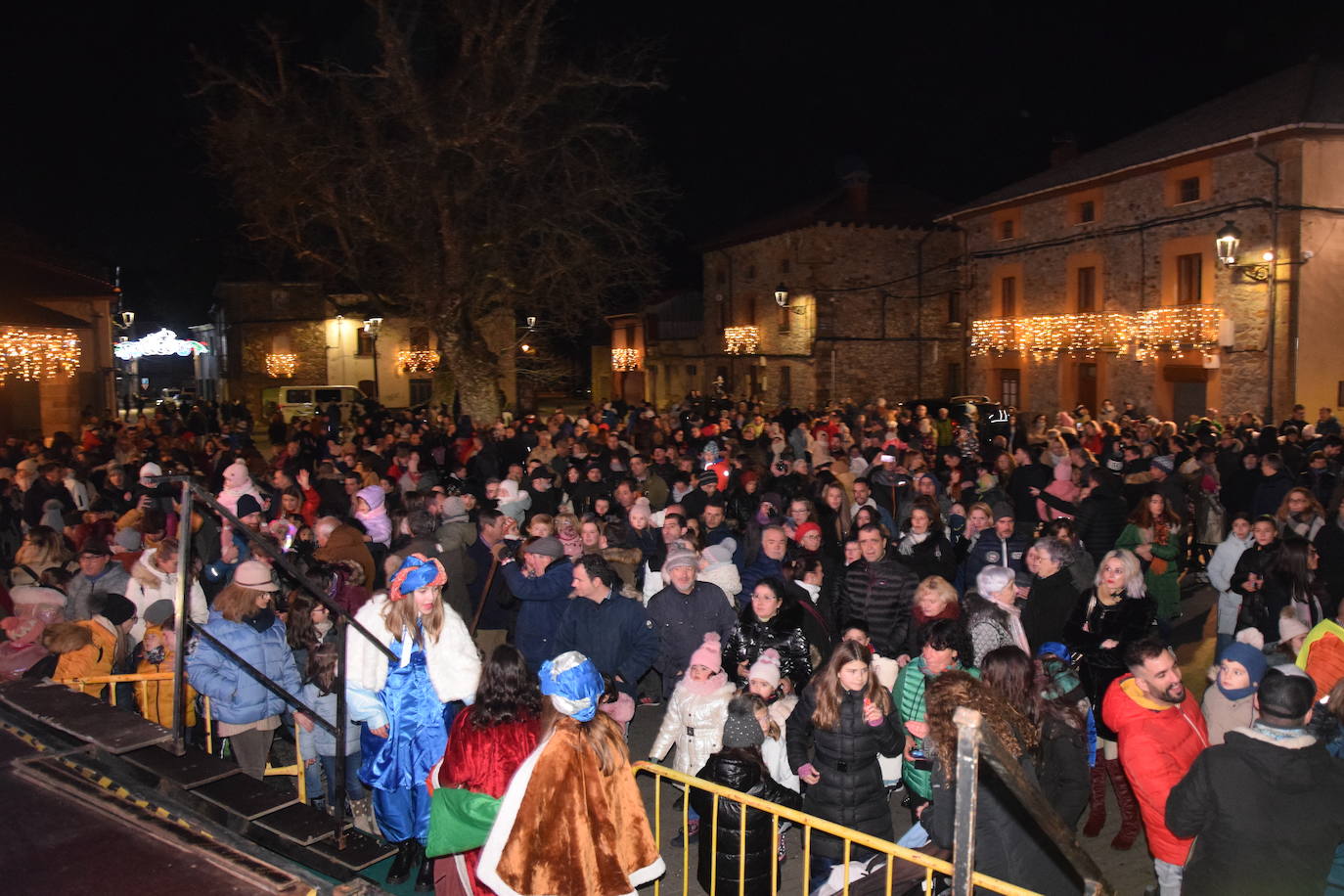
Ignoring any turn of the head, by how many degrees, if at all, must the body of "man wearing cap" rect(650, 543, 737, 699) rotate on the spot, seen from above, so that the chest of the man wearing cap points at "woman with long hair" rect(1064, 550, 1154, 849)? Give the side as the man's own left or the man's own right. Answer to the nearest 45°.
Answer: approximately 90° to the man's own left

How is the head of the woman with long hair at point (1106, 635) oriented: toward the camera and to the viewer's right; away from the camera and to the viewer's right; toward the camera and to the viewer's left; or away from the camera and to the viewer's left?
toward the camera and to the viewer's left

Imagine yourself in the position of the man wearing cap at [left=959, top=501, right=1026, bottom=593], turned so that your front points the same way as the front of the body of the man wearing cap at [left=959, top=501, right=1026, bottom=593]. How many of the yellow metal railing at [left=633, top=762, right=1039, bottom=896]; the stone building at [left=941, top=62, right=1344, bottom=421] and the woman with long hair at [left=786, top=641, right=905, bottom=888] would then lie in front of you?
2

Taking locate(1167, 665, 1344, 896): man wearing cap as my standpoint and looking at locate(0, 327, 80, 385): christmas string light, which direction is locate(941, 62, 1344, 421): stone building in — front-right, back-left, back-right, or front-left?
front-right

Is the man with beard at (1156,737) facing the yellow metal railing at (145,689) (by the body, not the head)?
no

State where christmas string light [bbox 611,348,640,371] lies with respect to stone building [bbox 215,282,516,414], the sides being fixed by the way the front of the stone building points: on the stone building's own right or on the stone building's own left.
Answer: on the stone building's own left

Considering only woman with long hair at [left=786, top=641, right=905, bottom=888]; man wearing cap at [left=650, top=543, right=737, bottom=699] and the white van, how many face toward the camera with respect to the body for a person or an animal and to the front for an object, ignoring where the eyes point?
2

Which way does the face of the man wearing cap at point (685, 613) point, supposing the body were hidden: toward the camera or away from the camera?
toward the camera

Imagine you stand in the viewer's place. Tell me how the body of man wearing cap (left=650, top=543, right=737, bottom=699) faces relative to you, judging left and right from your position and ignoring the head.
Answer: facing the viewer

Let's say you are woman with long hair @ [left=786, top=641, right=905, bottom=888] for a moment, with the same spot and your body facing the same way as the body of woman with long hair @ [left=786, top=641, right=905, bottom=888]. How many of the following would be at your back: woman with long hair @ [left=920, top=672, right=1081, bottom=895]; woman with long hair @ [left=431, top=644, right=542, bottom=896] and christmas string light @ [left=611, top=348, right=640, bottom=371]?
1

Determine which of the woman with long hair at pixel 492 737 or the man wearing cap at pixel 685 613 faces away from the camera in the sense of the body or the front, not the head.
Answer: the woman with long hair

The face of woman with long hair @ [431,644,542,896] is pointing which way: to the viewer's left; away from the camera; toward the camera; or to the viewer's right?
away from the camera

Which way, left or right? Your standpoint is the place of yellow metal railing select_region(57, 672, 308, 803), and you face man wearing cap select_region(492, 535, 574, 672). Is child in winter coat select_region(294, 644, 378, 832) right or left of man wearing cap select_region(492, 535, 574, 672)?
right

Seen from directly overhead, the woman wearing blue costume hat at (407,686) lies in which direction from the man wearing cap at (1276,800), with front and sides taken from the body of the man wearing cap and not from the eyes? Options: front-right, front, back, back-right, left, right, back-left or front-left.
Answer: left

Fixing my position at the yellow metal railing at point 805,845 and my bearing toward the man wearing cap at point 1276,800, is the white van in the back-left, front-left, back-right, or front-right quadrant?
back-left
